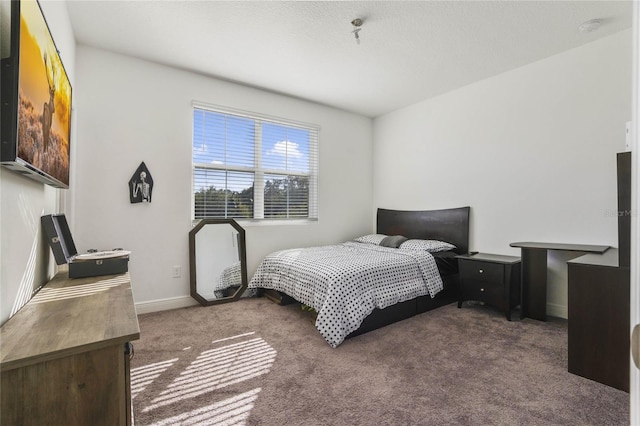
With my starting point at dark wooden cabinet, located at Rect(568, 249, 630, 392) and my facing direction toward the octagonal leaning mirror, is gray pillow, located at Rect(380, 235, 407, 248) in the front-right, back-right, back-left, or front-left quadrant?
front-right

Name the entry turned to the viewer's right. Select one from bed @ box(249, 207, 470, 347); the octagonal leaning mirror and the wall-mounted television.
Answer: the wall-mounted television

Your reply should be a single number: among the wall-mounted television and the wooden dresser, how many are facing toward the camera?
0

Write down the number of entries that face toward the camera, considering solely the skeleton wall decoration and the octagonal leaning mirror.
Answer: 2

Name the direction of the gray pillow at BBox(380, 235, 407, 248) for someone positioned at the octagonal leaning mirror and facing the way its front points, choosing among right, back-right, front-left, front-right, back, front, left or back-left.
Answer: left

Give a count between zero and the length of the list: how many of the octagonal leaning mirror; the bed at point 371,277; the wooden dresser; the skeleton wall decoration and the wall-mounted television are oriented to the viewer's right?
2

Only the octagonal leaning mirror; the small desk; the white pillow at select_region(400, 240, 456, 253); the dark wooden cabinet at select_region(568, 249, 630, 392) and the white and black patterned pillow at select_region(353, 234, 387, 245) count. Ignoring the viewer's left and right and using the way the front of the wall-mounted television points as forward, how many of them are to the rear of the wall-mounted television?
0

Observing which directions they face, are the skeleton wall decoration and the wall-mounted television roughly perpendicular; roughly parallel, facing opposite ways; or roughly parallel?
roughly perpendicular

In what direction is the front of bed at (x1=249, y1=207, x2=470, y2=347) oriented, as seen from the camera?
facing the viewer and to the left of the viewer

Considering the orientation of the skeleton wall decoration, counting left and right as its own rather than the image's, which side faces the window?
left

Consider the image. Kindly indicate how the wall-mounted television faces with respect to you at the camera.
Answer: facing to the right of the viewer

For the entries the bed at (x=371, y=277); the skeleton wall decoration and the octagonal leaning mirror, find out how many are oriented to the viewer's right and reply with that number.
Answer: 0

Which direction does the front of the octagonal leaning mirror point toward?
toward the camera

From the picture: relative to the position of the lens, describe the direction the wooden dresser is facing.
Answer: facing to the right of the viewer

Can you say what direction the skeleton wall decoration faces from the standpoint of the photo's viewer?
facing the viewer

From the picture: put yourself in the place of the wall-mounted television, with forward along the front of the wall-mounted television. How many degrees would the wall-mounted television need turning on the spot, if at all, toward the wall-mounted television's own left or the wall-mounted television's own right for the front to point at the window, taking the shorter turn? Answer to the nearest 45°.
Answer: approximately 45° to the wall-mounted television's own left

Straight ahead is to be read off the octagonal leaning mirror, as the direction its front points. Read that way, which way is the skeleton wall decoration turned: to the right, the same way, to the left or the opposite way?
the same way

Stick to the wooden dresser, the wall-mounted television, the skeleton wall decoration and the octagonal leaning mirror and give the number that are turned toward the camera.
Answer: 2

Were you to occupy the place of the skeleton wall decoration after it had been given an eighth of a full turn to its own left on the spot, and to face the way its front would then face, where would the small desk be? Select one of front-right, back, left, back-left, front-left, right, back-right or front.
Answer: front

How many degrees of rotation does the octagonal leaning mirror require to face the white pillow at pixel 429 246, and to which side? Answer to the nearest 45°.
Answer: approximately 90° to its left
